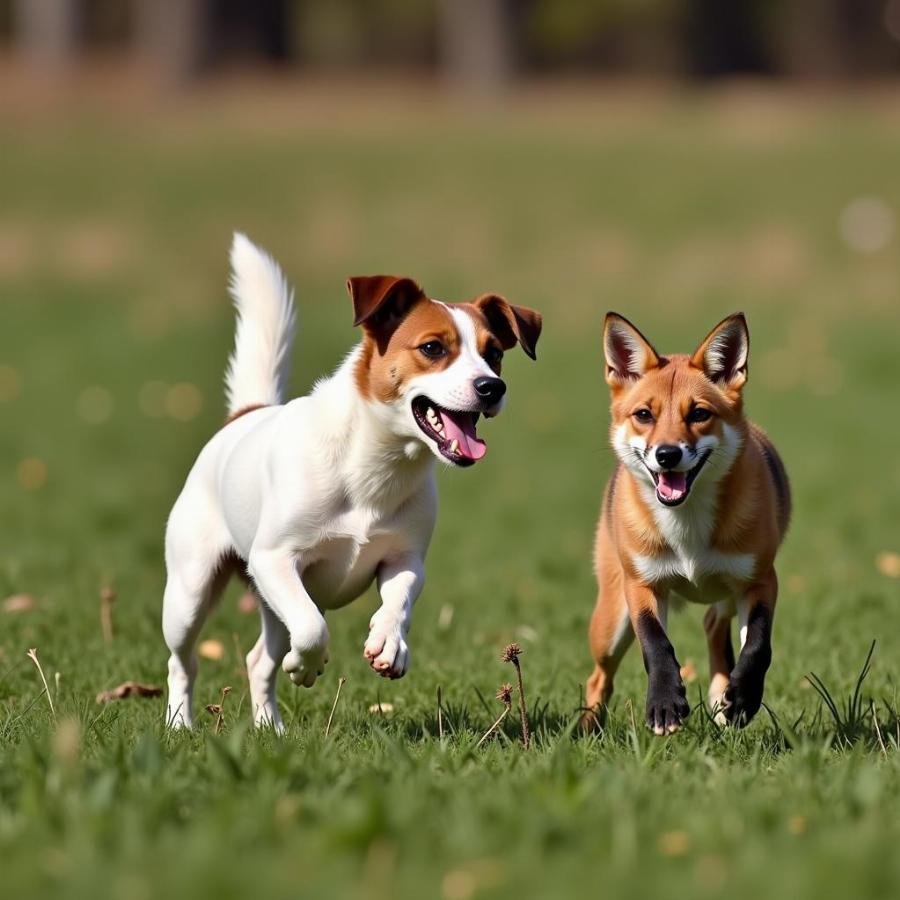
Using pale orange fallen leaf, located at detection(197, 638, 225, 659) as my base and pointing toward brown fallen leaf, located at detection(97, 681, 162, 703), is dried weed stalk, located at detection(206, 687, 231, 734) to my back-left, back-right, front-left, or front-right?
front-left

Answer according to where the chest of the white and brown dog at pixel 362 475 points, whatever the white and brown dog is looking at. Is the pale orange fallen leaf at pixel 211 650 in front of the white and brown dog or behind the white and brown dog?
behind

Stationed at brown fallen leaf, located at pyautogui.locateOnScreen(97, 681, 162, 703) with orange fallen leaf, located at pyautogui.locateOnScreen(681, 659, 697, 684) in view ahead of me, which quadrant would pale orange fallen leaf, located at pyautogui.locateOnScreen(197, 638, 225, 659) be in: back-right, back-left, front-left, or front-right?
front-left

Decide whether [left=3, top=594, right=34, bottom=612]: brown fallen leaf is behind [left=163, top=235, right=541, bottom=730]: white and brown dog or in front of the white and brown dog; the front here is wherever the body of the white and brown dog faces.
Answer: behind

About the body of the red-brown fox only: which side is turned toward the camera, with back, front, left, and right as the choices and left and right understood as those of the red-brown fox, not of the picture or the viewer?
front

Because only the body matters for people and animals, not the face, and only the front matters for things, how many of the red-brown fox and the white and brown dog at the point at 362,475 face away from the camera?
0

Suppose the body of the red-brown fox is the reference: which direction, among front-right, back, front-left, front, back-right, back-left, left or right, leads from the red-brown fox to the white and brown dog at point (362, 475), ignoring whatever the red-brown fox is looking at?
right

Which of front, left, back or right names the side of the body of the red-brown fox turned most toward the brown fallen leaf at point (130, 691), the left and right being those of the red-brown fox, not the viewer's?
right

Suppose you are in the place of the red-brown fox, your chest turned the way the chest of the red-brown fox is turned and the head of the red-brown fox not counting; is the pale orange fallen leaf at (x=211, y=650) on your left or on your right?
on your right

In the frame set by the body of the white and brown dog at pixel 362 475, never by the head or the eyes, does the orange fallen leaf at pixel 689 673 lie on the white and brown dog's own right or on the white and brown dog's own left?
on the white and brown dog's own left

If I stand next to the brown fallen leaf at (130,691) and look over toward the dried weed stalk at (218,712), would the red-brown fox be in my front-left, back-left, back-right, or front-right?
front-left
